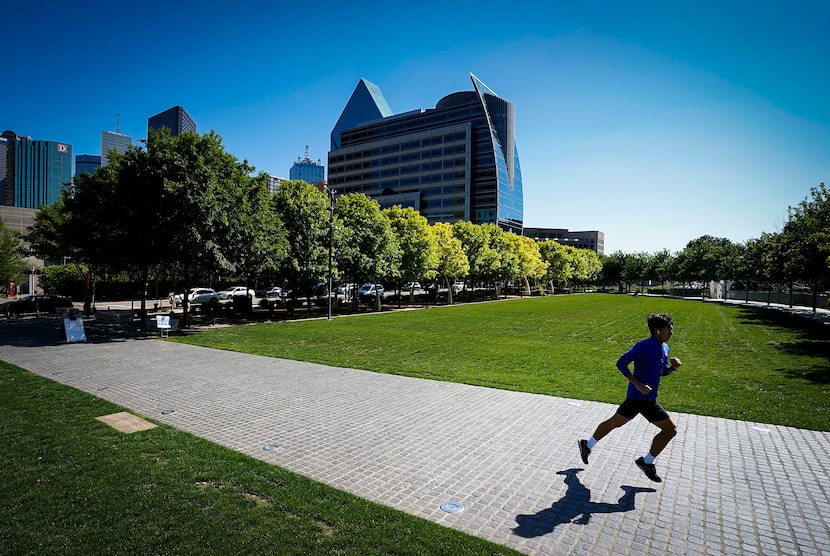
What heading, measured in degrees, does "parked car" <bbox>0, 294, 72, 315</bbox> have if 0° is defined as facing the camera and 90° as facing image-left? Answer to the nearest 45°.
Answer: approximately 90°

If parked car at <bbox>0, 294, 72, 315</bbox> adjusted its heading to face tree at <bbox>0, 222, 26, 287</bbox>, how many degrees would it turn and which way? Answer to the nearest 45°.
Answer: approximately 90° to its right

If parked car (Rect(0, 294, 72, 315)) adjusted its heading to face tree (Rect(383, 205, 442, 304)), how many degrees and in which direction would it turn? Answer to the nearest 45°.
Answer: approximately 180°

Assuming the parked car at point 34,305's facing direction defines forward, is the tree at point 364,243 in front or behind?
behind

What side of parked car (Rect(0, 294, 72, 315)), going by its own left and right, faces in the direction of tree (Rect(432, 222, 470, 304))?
back

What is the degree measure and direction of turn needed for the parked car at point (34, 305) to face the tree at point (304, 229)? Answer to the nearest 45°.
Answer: approximately 135° to its left
